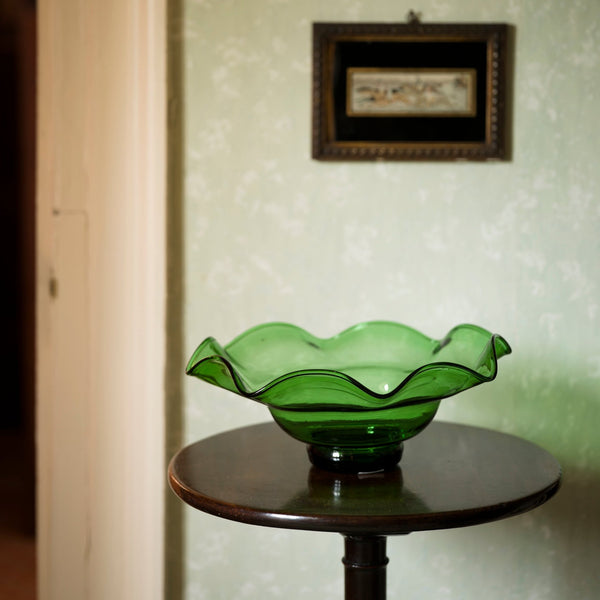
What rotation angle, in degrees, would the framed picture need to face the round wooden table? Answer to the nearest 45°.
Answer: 0° — it already faces it

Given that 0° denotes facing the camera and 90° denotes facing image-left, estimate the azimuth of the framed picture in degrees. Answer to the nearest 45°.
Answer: approximately 0°
